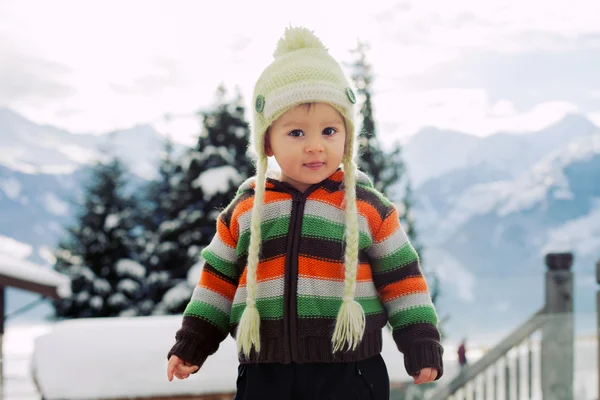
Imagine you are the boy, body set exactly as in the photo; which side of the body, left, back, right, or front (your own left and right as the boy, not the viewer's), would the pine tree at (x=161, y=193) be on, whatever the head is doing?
back

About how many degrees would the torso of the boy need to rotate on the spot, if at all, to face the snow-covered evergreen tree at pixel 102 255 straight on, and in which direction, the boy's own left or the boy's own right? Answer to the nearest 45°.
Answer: approximately 180°

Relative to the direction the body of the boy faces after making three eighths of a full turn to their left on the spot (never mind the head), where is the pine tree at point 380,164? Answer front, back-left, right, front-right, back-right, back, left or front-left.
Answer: front-left

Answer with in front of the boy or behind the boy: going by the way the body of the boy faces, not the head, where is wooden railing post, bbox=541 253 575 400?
behind

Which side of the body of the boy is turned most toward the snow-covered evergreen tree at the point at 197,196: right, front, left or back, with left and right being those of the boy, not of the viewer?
back

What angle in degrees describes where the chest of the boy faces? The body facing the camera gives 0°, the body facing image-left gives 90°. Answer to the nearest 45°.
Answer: approximately 0°
